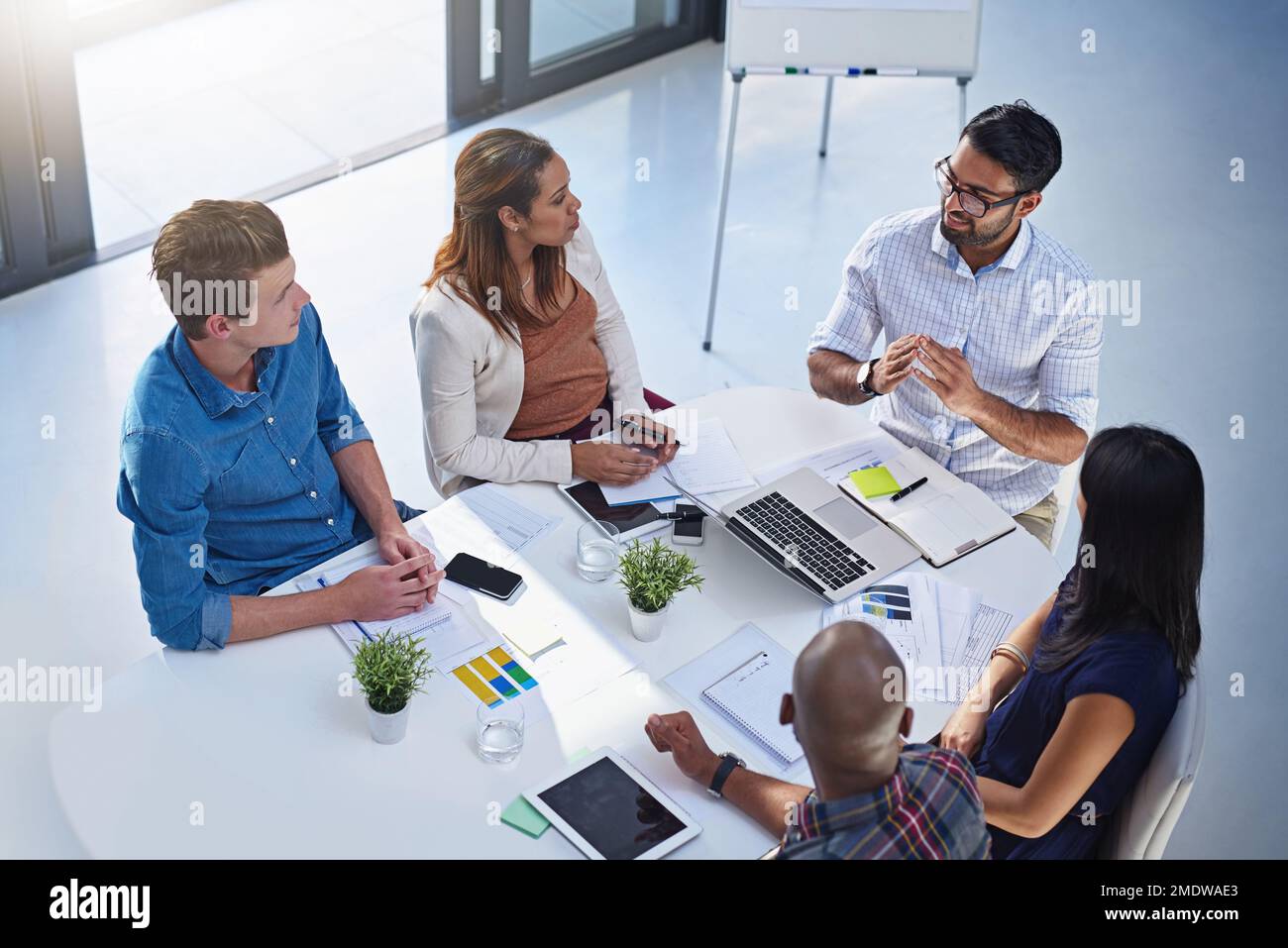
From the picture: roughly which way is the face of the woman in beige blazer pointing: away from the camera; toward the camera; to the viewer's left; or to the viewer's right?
to the viewer's right

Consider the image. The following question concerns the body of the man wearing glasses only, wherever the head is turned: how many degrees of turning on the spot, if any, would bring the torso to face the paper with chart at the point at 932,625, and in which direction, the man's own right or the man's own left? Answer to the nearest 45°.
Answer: approximately 45° to the man's own left

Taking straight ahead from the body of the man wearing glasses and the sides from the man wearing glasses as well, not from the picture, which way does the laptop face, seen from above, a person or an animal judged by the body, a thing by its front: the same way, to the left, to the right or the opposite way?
the opposite way

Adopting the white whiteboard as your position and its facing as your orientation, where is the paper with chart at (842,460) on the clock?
The paper with chart is roughly at 12 o'clock from the white whiteboard.

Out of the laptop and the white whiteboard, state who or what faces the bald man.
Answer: the white whiteboard

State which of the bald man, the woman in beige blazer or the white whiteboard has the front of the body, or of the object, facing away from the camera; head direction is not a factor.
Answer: the bald man

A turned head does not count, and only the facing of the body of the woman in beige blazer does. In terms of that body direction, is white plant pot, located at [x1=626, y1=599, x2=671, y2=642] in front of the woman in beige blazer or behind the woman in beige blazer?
in front

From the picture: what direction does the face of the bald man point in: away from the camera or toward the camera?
away from the camera

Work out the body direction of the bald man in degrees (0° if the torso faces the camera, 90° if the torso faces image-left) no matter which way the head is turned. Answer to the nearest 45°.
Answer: approximately 180°
